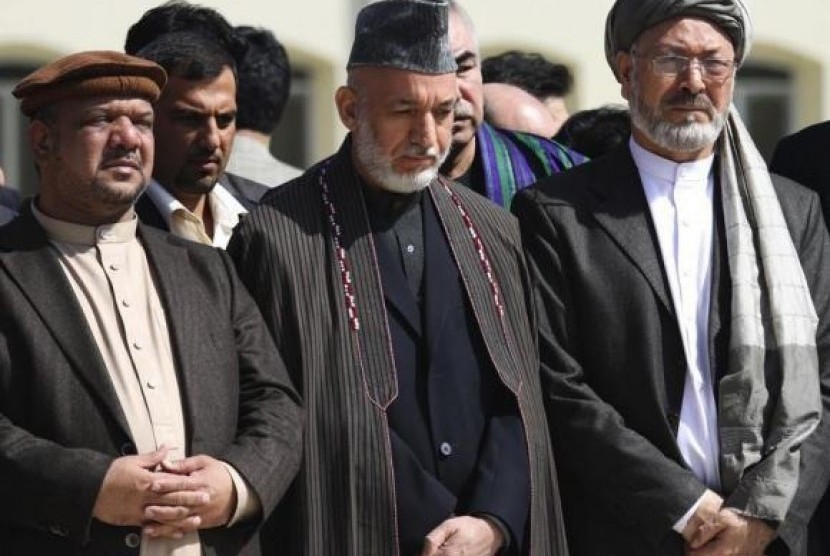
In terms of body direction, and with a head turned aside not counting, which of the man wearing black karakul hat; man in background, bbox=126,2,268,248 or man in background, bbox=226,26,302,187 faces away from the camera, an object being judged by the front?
man in background, bbox=226,26,302,187

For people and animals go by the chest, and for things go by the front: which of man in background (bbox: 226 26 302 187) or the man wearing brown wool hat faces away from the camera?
the man in background

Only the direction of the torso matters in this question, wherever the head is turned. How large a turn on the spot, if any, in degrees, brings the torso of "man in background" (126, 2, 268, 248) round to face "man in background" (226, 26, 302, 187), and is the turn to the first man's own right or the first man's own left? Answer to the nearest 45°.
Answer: approximately 135° to the first man's own left

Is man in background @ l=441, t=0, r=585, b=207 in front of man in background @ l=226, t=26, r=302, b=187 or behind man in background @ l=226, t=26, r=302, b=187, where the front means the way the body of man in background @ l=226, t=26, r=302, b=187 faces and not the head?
behind

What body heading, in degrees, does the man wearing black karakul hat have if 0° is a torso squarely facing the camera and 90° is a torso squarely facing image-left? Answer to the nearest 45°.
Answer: approximately 315°

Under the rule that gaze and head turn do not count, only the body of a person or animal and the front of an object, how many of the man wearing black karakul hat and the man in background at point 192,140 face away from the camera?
0

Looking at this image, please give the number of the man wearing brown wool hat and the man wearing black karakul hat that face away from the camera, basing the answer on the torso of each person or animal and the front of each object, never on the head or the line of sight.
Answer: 0

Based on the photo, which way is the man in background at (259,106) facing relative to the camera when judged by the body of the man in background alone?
away from the camera

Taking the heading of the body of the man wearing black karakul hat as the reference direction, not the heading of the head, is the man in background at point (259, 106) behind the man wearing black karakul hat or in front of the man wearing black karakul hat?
behind

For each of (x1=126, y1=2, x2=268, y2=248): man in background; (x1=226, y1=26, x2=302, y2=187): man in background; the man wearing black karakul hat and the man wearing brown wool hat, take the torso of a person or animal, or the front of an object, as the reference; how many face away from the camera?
1

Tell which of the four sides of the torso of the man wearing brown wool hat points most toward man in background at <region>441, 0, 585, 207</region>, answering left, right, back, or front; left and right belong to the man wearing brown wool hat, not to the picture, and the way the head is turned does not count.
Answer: left

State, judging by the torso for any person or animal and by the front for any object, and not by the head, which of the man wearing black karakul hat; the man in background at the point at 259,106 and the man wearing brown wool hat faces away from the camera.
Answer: the man in background

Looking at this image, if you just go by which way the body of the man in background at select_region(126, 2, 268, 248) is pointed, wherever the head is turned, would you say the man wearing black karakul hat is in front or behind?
in front

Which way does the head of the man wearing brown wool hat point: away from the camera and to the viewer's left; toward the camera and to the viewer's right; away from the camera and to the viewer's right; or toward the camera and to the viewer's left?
toward the camera and to the viewer's right

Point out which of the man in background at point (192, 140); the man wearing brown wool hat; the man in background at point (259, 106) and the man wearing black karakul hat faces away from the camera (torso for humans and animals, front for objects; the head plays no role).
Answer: the man in background at point (259, 106)

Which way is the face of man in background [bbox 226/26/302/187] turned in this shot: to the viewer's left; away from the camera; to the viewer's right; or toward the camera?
away from the camera
